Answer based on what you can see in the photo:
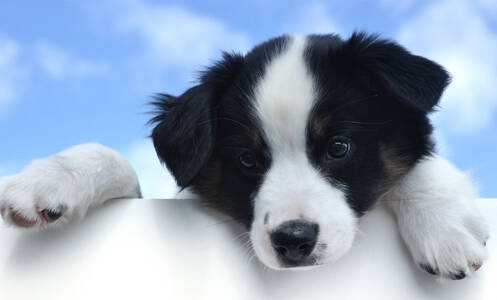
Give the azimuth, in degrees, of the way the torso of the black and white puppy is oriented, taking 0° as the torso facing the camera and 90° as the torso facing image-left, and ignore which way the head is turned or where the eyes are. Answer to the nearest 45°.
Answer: approximately 0°
